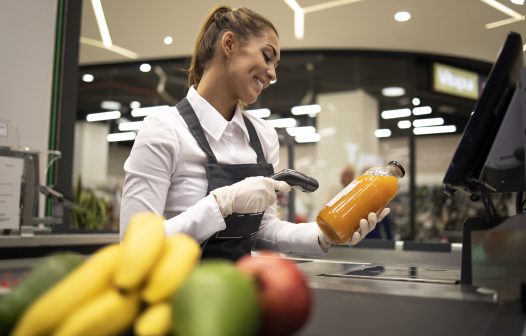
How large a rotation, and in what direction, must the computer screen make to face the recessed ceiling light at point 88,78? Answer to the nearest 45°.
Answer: approximately 45° to its right

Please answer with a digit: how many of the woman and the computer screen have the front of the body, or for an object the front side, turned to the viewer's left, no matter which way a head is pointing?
1

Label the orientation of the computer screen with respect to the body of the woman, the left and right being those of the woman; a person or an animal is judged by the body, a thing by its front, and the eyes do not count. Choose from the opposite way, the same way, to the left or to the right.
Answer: the opposite way

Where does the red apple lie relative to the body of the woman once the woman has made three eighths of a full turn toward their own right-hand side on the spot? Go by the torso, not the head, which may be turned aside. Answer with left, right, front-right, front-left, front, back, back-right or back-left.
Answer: left

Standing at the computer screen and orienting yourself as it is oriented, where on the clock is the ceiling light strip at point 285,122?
The ceiling light strip is roughly at 2 o'clock from the computer screen.

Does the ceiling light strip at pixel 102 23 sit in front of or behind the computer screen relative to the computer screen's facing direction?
in front

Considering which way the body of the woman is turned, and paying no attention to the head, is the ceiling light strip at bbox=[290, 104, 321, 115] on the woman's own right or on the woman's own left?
on the woman's own left

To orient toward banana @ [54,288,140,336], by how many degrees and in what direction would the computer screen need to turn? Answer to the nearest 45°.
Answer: approximately 45° to its left

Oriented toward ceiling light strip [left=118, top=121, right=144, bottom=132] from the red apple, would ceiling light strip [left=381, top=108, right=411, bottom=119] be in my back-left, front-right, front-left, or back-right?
front-right

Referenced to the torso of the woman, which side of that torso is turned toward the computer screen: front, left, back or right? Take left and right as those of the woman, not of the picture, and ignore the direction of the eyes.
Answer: front

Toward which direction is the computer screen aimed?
to the viewer's left

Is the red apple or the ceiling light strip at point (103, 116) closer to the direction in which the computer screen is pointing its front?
the ceiling light strip

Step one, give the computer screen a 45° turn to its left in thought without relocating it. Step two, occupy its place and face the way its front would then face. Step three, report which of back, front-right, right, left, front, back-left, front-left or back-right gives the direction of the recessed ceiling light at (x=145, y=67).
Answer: right

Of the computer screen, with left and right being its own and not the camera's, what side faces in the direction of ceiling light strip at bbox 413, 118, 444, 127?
right

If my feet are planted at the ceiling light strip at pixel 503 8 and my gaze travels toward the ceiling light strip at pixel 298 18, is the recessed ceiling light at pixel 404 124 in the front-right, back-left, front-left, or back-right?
front-right
